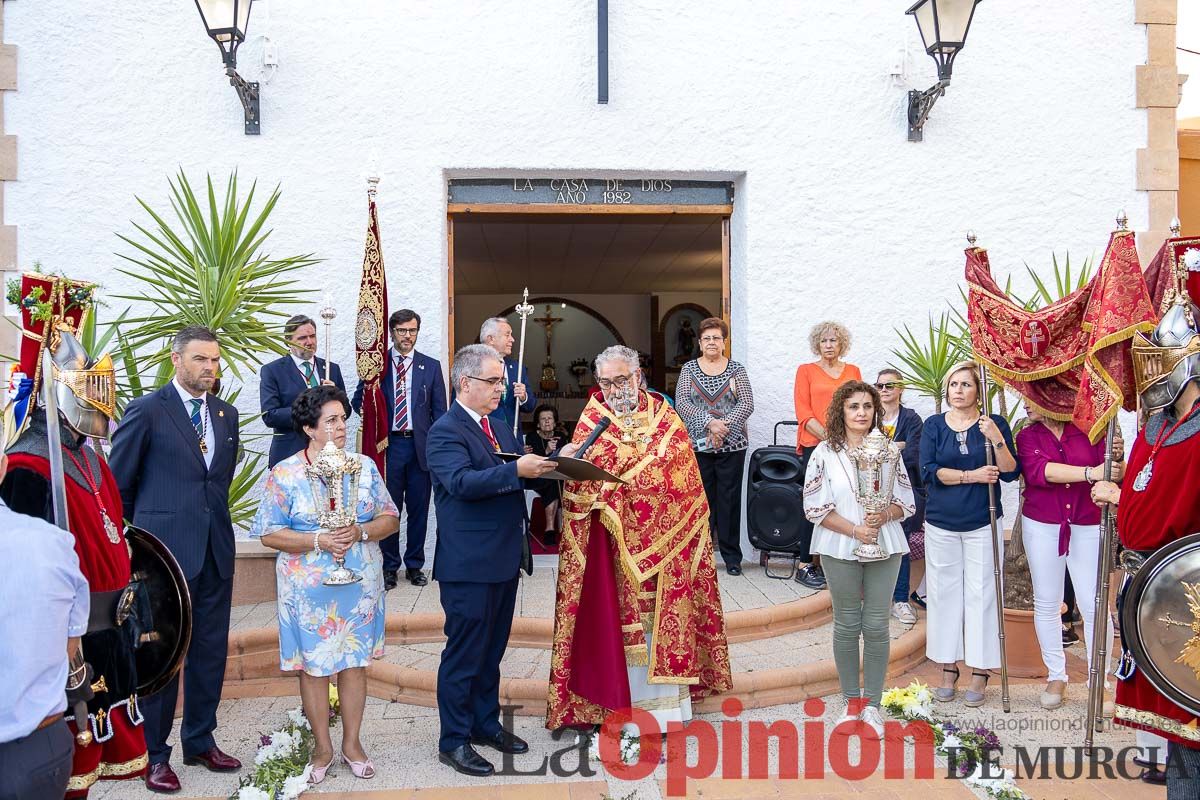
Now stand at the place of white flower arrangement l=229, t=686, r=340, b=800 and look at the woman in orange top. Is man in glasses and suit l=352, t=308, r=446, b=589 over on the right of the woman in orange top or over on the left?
left

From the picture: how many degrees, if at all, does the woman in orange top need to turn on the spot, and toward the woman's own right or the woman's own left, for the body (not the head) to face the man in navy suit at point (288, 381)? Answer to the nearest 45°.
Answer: approximately 45° to the woman's own right

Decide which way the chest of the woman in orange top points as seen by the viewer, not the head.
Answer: toward the camera

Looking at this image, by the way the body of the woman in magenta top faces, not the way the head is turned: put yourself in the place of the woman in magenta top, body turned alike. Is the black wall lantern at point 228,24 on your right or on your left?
on your right

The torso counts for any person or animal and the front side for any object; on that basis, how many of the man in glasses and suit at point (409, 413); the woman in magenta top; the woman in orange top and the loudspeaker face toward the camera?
4

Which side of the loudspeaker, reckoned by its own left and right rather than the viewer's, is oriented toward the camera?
front

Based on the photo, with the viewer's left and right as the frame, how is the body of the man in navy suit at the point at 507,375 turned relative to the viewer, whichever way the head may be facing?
facing the viewer and to the right of the viewer

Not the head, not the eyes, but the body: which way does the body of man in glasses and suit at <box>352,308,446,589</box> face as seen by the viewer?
toward the camera

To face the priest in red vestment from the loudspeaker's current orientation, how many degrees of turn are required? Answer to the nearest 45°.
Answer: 0° — it already faces them
